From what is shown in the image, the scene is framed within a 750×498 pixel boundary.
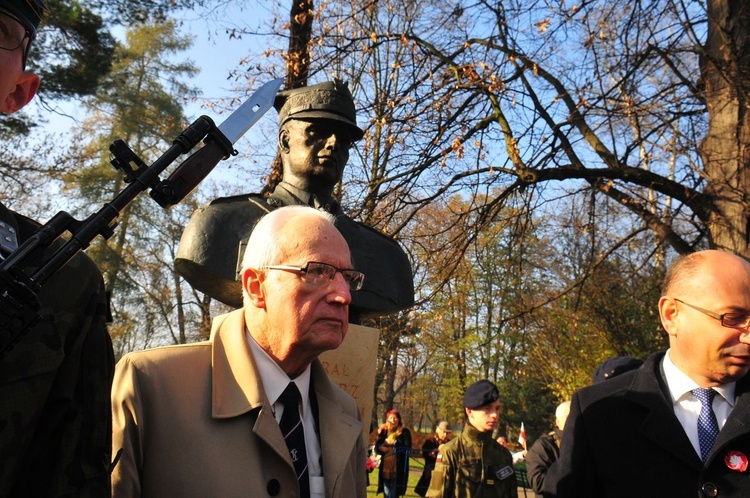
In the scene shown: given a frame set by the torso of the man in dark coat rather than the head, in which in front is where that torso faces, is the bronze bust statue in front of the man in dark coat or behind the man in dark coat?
behind

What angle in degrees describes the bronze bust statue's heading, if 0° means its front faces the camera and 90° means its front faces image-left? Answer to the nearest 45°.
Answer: approximately 315°

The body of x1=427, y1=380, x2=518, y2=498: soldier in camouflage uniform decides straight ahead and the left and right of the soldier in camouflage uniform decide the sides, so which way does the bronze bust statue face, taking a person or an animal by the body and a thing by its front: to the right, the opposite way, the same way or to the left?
the same way

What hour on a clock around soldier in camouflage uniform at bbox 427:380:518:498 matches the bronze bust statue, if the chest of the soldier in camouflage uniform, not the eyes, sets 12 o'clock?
The bronze bust statue is roughly at 2 o'clock from the soldier in camouflage uniform.

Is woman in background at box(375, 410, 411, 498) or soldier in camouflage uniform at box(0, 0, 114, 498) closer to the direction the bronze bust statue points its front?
the soldier in camouflage uniform

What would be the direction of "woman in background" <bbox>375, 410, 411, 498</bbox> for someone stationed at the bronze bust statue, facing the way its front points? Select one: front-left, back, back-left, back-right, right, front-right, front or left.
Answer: back-left

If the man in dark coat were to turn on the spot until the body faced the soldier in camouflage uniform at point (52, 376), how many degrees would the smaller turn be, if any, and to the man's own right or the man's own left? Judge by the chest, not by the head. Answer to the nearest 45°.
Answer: approximately 90° to the man's own right

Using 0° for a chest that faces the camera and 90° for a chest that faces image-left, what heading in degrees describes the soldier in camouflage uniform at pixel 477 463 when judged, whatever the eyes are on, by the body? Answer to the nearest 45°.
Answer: approximately 315°

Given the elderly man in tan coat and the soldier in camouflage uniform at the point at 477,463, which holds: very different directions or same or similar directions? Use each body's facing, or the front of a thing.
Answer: same or similar directions

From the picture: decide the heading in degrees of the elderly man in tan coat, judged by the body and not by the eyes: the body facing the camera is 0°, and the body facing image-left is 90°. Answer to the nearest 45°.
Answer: approximately 315°

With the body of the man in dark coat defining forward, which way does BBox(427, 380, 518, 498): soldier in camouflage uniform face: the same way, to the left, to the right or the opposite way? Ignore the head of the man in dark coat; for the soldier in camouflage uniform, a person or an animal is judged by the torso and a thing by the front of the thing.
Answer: the same way

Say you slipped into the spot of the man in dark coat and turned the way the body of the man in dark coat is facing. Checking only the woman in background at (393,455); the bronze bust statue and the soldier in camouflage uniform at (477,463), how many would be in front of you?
0

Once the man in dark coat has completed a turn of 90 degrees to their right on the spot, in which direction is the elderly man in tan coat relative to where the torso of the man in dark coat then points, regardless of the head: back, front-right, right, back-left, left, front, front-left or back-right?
front

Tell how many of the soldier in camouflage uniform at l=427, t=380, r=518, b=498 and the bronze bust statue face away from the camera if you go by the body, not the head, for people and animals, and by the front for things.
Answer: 0

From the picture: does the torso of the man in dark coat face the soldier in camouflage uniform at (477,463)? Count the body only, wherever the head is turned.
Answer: no

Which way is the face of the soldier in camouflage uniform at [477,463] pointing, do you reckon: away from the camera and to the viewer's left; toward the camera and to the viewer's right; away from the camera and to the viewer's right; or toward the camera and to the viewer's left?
toward the camera and to the viewer's right

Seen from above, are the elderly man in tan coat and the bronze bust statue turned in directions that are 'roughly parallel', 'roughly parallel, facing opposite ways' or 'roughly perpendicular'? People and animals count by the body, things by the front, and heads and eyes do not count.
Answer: roughly parallel

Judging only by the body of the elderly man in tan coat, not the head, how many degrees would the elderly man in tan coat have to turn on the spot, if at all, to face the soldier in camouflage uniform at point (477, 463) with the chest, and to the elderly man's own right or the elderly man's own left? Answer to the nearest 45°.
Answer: approximately 90° to the elderly man's own left
